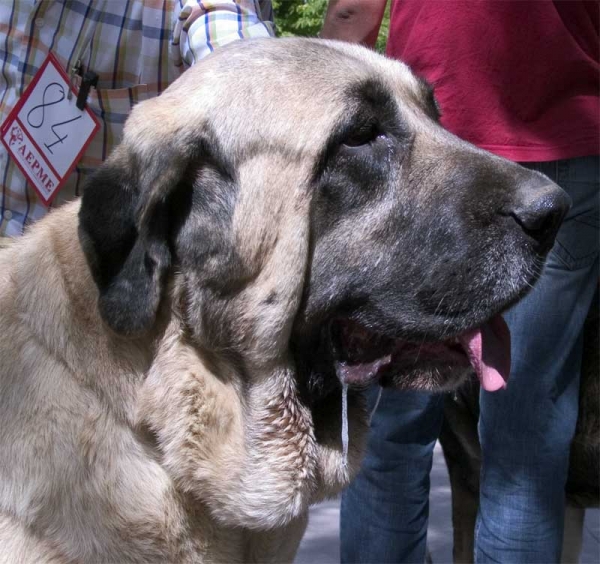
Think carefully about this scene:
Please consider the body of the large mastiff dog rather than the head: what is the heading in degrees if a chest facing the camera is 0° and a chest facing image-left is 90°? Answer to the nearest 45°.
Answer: approximately 270°
